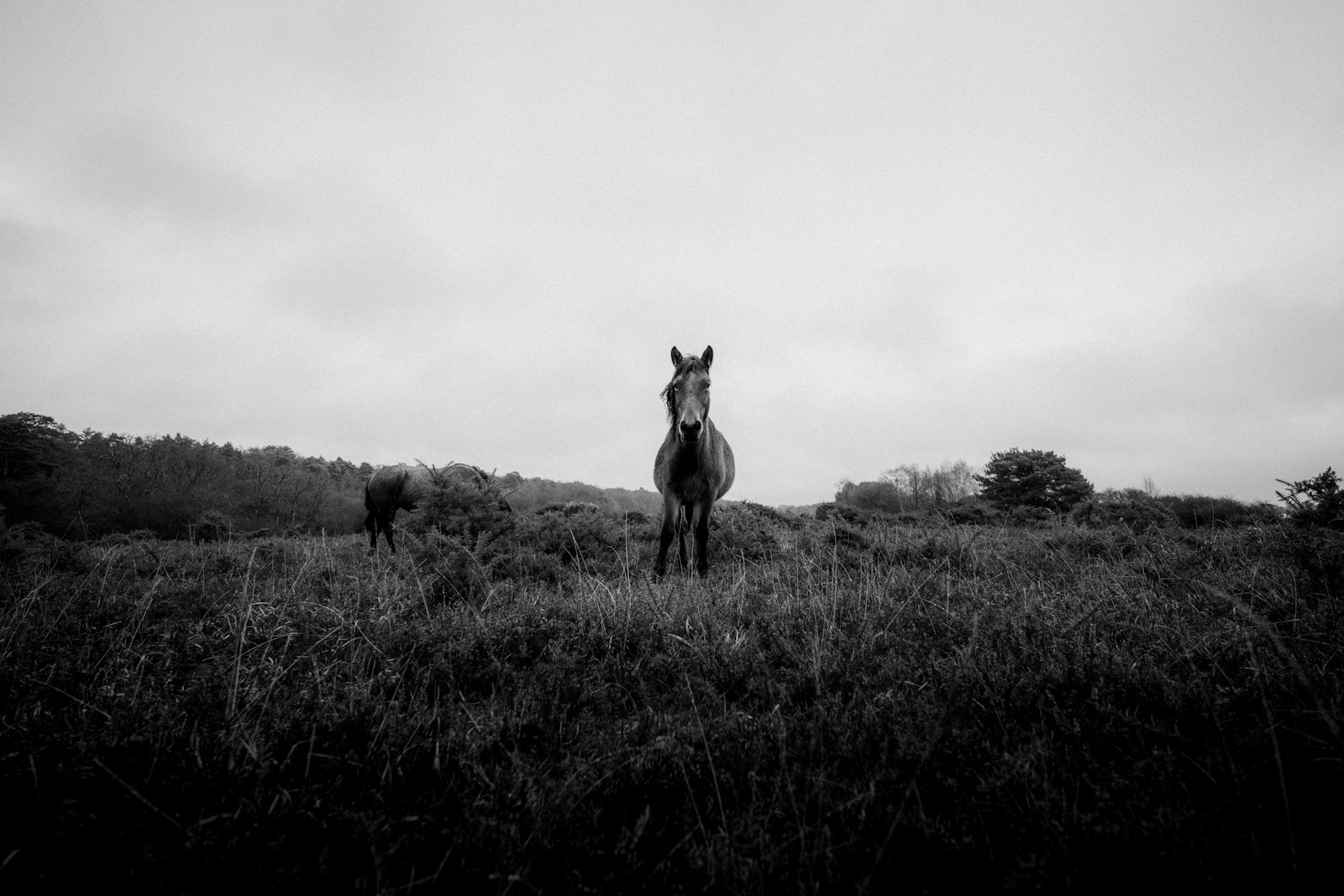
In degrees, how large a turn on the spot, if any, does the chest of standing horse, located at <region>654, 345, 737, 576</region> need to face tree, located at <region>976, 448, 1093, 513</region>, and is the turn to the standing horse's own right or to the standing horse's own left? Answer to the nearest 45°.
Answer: approximately 135° to the standing horse's own left

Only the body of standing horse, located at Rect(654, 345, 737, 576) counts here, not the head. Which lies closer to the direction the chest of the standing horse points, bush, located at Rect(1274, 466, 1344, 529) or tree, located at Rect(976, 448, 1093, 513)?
the bush

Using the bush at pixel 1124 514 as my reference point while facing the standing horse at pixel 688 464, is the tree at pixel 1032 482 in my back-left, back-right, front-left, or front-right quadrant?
back-right

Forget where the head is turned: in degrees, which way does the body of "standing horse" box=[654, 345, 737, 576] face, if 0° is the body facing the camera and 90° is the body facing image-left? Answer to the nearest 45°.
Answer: approximately 0°

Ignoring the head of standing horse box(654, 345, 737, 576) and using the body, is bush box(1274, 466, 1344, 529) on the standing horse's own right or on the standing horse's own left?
on the standing horse's own left

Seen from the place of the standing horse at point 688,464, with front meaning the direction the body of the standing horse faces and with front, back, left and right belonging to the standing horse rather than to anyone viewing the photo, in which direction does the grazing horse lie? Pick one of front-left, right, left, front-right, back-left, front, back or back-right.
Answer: back-right

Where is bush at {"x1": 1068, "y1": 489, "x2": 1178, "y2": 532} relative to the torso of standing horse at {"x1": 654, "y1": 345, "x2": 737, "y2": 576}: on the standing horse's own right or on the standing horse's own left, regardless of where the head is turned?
on the standing horse's own left
